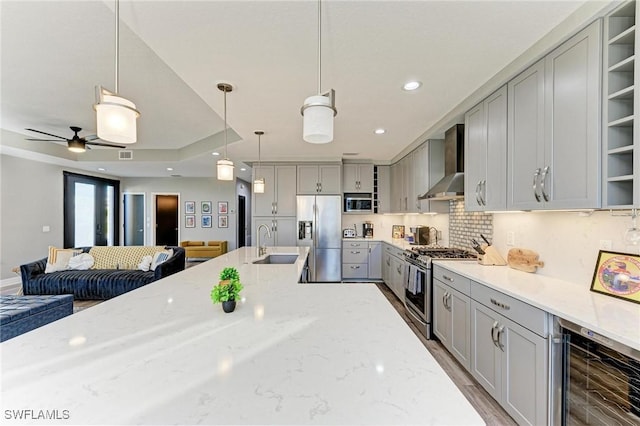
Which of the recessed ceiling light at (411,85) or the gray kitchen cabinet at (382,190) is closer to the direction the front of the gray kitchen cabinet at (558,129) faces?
the recessed ceiling light

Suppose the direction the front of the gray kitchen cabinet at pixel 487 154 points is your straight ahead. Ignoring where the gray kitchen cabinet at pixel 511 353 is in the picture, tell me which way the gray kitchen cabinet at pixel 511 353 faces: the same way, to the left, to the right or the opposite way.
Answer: the same way

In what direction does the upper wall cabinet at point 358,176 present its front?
toward the camera

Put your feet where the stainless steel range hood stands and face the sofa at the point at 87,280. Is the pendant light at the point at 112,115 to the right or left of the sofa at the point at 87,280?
left

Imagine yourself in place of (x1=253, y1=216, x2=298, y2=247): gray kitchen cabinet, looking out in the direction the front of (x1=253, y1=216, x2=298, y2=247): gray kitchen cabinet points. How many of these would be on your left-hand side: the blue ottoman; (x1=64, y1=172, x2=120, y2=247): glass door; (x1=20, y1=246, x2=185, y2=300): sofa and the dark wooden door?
0

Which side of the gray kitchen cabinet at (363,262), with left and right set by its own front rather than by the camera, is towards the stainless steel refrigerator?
right

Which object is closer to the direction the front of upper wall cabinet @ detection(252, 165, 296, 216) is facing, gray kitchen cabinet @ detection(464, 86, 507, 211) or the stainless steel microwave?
the gray kitchen cabinet

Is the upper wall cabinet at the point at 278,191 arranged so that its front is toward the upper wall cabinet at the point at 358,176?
no

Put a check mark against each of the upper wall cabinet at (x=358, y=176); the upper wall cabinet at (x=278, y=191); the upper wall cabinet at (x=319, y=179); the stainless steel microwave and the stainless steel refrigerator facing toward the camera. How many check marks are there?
5

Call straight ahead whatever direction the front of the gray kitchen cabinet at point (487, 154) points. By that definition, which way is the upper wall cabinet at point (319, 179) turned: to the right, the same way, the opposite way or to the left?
to the left

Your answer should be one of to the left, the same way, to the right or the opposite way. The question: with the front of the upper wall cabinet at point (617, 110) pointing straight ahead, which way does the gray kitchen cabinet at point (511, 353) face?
the same way

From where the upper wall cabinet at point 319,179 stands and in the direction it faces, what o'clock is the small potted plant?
The small potted plant is roughly at 12 o'clock from the upper wall cabinet.

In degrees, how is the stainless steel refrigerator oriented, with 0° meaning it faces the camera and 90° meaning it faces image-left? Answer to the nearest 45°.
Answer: approximately 0°

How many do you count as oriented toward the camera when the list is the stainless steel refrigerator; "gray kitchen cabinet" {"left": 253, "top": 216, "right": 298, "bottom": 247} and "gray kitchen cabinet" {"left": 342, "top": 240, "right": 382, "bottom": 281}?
3

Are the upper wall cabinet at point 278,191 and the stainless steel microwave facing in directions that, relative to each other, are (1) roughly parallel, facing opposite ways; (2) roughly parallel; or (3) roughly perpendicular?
roughly parallel

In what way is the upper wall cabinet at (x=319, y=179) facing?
toward the camera

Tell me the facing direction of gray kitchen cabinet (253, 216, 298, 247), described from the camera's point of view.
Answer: facing the viewer

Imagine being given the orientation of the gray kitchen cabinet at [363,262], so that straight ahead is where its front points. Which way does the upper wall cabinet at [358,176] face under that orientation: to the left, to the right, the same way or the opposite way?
the same way

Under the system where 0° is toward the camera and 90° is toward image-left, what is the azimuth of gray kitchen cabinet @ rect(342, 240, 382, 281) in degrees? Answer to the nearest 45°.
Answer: approximately 0°

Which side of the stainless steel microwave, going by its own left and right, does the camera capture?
front
